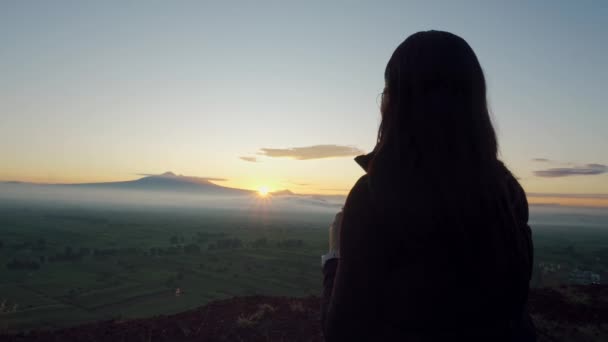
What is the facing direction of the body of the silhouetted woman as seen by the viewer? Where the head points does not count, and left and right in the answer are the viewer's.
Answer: facing away from the viewer and to the left of the viewer
